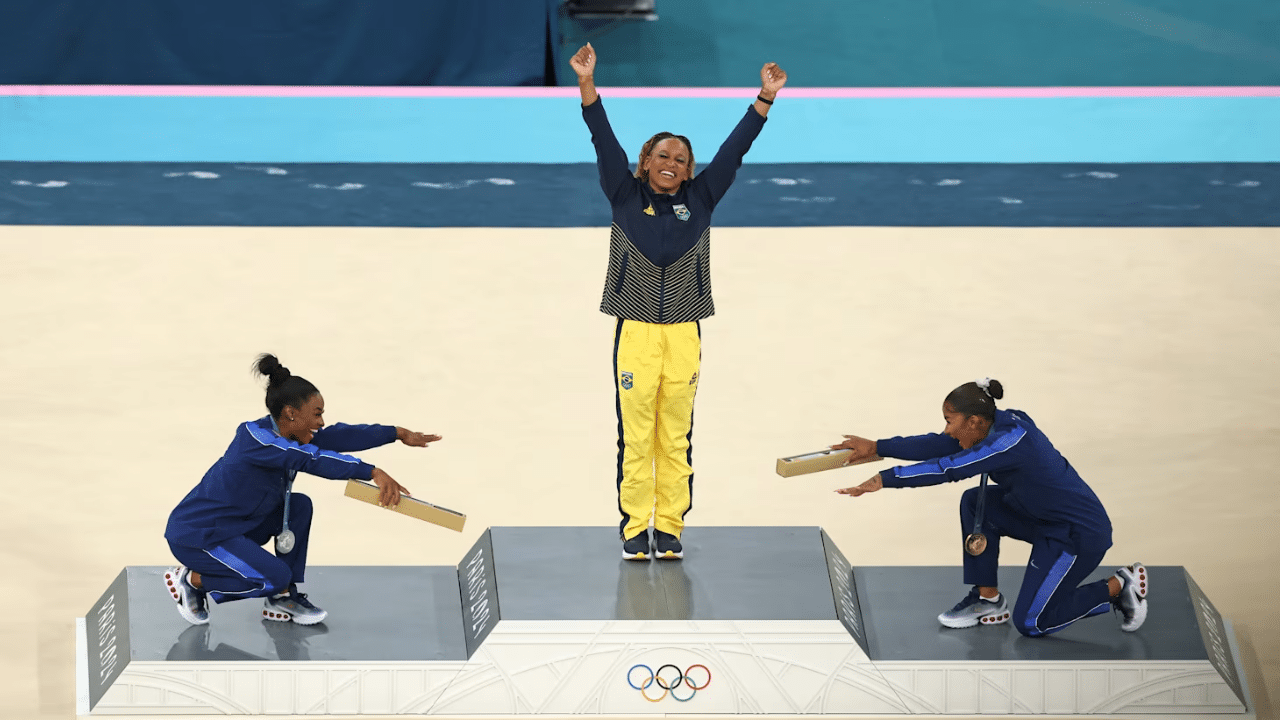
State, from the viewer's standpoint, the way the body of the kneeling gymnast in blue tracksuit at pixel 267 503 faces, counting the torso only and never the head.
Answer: to the viewer's right

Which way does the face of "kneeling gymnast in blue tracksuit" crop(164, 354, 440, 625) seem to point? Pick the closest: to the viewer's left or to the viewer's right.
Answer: to the viewer's right

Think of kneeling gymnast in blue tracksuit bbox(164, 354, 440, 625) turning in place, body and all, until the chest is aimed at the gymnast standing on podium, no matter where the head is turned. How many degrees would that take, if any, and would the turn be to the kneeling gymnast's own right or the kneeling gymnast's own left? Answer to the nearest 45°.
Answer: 0° — they already face them

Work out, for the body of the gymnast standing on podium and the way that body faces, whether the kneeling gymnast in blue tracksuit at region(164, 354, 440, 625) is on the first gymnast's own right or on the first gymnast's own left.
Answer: on the first gymnast's own right

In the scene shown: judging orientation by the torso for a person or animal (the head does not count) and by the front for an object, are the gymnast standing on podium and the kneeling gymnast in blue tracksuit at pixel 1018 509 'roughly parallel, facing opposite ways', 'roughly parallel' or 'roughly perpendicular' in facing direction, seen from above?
roughly perpendicular

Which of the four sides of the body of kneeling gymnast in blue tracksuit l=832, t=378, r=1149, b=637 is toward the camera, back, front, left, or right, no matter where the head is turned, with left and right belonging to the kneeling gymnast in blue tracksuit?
left

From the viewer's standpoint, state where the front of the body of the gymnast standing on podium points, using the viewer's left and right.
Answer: facing the viewer

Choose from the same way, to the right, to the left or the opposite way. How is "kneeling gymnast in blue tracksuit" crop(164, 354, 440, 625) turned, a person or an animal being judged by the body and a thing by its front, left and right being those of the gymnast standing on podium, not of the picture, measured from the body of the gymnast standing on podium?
to the left

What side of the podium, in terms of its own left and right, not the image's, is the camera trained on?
front

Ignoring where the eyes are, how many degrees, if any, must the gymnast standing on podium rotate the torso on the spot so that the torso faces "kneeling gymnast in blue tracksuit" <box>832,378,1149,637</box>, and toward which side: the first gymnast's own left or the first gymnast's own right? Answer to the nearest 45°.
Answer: approximately 90° to the first gymnast's own left

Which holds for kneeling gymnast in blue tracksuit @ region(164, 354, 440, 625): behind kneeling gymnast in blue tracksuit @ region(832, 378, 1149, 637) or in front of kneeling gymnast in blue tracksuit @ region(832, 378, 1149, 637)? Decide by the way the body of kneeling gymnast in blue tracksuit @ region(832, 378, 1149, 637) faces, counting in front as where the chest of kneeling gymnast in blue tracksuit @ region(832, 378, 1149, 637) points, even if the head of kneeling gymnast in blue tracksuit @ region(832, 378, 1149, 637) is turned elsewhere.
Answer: in front
